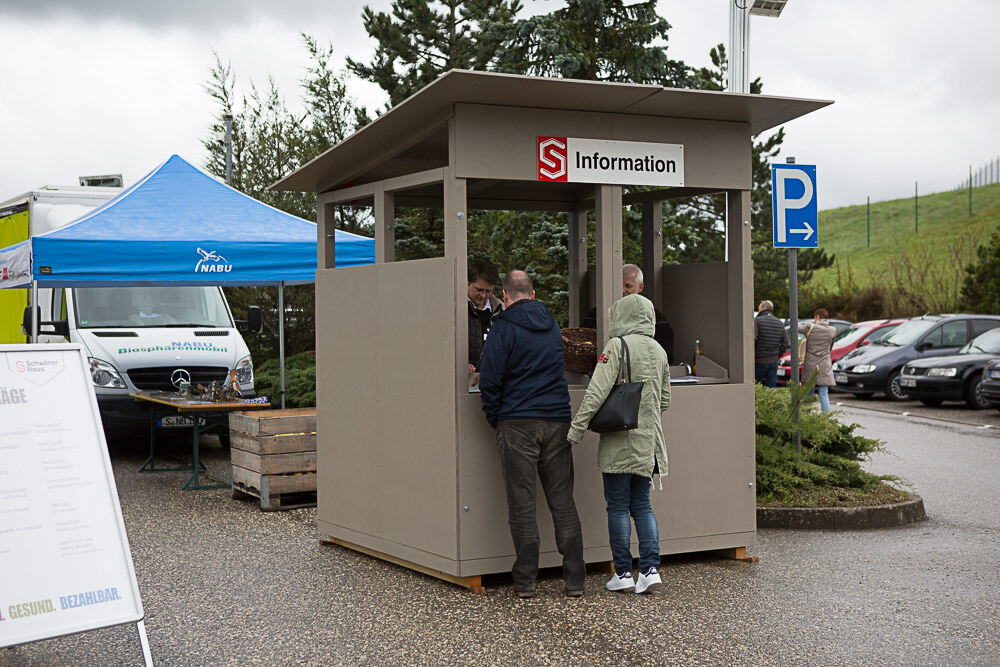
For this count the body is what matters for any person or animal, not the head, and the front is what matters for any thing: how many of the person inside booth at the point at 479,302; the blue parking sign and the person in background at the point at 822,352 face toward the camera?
2

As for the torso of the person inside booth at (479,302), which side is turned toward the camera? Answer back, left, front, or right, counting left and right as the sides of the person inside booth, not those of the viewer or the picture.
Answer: front

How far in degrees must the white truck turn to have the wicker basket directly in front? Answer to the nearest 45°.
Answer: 0° — it already faces it

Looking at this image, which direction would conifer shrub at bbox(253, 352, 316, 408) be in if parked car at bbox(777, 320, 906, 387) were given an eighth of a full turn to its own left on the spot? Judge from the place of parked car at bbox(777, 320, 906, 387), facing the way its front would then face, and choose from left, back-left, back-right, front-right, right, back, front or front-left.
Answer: front-right

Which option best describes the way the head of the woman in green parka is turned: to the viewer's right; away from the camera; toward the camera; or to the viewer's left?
away from the camera

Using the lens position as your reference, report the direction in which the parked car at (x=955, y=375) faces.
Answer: facing the viewer and to the left of the viewer

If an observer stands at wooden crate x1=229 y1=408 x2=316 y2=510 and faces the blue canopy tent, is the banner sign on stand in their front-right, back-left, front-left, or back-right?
back-left

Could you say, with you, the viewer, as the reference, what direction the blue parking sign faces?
facing the viewer
